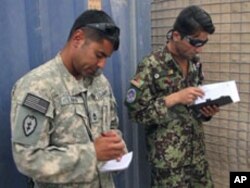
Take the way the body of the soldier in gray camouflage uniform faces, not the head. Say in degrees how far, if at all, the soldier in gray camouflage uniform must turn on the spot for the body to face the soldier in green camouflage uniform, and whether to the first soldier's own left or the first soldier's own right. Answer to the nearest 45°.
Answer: approximately 90° to the first soldier's own left

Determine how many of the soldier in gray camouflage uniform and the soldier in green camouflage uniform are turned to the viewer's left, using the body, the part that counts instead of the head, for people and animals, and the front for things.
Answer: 0

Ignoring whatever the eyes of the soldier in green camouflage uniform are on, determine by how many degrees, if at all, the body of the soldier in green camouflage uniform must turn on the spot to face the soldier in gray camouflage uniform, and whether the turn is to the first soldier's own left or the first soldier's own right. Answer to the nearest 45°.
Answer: approximately 90° to the first soldier's own right

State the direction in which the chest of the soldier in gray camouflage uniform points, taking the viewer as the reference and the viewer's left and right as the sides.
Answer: facing the viewer and to the right of the viewer

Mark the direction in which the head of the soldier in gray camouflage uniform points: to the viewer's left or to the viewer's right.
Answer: to the viewer's right
